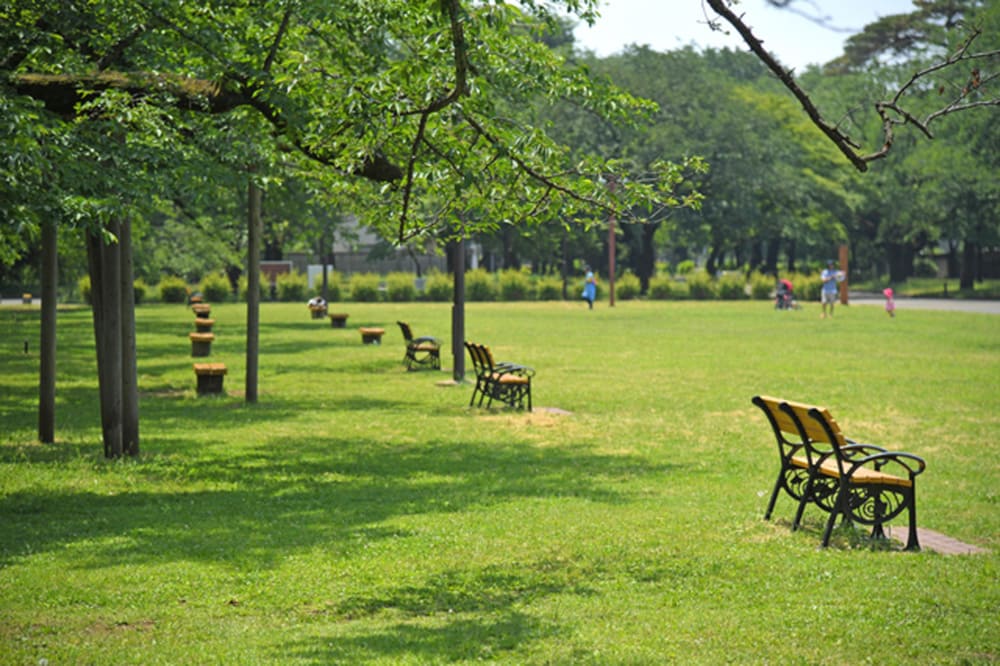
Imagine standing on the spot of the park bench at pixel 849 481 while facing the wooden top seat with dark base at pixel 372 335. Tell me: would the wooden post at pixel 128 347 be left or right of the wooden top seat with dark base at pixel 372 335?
left

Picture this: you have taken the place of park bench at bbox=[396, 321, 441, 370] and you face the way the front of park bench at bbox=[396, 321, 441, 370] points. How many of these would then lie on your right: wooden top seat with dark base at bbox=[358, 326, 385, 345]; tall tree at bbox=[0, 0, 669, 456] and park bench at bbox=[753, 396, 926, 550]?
2

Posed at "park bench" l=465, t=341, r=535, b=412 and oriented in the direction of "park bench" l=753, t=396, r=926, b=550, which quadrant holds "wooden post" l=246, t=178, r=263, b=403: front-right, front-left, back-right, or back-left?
back-right

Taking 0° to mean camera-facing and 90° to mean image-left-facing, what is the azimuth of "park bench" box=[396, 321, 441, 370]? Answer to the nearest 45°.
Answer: approximately 270°

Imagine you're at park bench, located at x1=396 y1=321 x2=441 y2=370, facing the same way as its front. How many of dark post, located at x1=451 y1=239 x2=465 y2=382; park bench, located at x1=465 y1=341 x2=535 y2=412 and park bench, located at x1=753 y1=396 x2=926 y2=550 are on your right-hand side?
3

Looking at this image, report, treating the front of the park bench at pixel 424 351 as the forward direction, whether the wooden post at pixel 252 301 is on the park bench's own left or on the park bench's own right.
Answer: on the park bench's own right

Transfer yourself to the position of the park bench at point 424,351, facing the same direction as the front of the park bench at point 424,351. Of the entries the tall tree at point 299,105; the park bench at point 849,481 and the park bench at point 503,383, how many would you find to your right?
3

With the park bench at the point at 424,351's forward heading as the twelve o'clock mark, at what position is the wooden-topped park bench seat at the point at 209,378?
The wooden-topped park bench seat is roughly at 4 o'clock from the park bench.

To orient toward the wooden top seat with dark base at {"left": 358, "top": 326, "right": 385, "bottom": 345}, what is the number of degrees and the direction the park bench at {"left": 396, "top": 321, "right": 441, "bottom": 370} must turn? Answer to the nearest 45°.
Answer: approximately 90° to its left

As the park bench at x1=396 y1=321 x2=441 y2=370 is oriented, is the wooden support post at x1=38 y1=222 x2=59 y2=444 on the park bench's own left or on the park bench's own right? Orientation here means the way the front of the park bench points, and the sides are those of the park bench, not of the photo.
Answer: on the park bench's own right

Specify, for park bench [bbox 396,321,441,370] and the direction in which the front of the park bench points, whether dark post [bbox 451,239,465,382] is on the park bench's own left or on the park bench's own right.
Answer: on the park bench's own right

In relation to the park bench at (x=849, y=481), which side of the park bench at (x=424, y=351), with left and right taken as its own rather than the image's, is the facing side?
right
